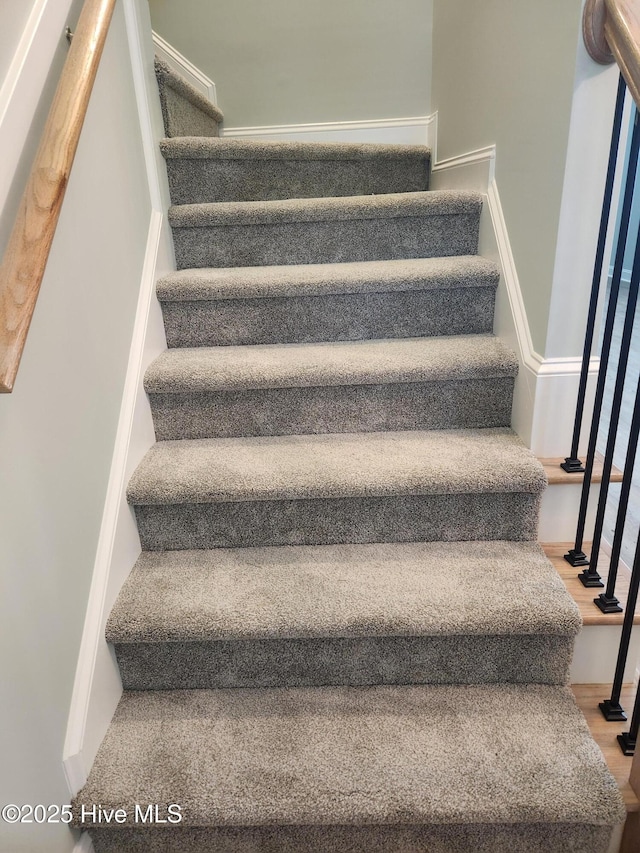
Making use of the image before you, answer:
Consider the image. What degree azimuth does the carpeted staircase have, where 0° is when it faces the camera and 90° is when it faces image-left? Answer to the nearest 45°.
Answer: approximately 0°
